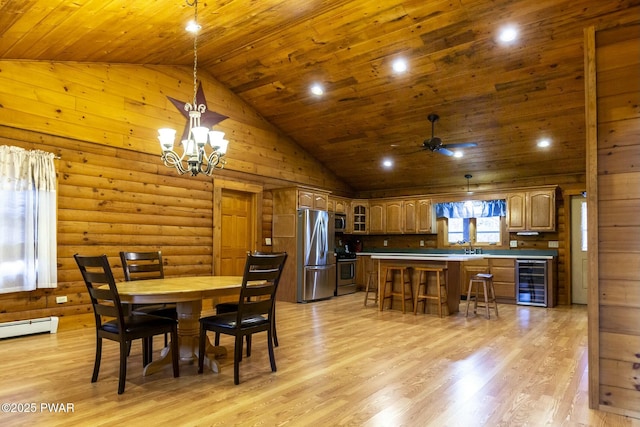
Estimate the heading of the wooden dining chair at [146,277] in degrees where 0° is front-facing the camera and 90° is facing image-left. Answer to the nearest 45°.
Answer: approximately 315°

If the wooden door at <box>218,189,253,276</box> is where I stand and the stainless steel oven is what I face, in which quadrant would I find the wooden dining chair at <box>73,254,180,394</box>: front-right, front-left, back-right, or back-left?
back-right

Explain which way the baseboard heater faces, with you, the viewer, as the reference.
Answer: facing the viewer and to the right of the viewer

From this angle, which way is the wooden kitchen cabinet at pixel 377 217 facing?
toward the camera

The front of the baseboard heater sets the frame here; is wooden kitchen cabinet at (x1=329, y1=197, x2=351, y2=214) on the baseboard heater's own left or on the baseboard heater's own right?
on the baseboard heater's own left

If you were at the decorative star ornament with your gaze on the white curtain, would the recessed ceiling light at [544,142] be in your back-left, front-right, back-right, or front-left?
back-left

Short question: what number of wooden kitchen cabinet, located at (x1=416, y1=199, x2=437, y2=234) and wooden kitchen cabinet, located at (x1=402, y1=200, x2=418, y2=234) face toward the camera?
2

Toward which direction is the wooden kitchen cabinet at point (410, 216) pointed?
toward the camera

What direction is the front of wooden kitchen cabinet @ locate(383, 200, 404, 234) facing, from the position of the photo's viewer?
facing the viewer

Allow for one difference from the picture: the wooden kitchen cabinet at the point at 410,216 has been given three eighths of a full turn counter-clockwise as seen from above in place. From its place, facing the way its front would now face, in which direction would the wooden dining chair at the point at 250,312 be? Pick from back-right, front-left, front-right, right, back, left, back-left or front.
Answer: back-right

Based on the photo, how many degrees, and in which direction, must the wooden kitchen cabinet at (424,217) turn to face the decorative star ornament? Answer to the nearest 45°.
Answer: approximately 45° to its right

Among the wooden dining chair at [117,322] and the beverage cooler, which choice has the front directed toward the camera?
the beverage cooler

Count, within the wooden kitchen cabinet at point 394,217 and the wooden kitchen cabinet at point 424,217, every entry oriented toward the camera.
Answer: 2

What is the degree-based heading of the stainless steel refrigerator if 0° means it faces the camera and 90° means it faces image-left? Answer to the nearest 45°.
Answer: approximately 315°
